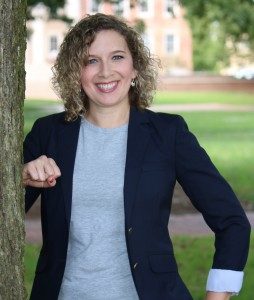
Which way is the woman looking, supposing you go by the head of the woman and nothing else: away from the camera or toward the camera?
toward the camera

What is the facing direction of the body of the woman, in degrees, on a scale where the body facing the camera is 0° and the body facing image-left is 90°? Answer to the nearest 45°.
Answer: approximately 0°

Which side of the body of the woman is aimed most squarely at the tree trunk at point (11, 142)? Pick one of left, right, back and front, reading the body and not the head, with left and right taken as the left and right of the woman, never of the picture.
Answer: right
